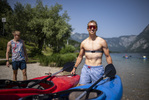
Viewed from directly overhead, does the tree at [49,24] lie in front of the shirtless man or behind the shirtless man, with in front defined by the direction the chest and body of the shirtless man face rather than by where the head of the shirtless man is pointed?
behind

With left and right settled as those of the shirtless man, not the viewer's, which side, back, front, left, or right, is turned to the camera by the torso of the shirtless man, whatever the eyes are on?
front

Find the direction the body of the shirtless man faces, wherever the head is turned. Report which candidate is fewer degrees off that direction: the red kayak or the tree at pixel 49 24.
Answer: the red kayak

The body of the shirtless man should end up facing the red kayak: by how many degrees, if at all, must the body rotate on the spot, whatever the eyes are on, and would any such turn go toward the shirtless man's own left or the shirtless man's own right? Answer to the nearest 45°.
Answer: approximately 90° to the shirtless man's own right
